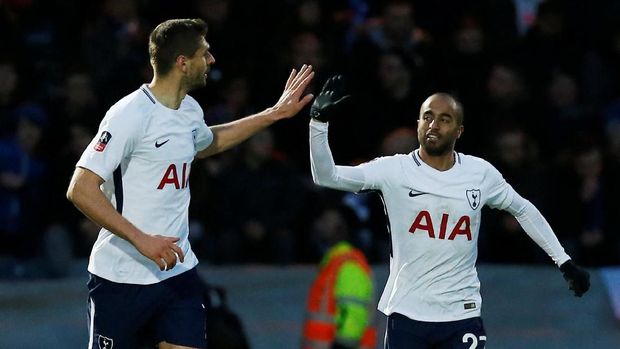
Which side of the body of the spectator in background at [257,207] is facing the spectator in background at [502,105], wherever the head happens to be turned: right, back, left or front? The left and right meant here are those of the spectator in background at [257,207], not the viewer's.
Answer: left

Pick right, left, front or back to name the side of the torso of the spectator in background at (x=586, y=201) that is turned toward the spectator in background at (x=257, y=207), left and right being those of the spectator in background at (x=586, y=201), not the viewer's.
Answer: right

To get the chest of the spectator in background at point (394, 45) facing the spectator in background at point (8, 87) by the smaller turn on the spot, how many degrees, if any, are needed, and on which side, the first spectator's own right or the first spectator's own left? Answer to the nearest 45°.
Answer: approximately 90° to the first spectator's own right

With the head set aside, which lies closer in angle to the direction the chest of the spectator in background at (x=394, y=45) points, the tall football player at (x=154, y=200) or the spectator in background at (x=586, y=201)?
the tall football player

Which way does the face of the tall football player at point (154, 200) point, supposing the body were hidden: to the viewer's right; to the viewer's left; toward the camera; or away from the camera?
to the viewer's right

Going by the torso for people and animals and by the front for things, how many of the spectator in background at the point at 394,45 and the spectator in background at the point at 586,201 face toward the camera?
2

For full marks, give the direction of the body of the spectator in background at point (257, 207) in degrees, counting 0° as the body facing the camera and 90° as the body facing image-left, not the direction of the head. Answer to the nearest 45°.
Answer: approximately 0°

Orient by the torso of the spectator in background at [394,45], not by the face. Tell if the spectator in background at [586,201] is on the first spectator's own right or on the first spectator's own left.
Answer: on the first spectator's own left
